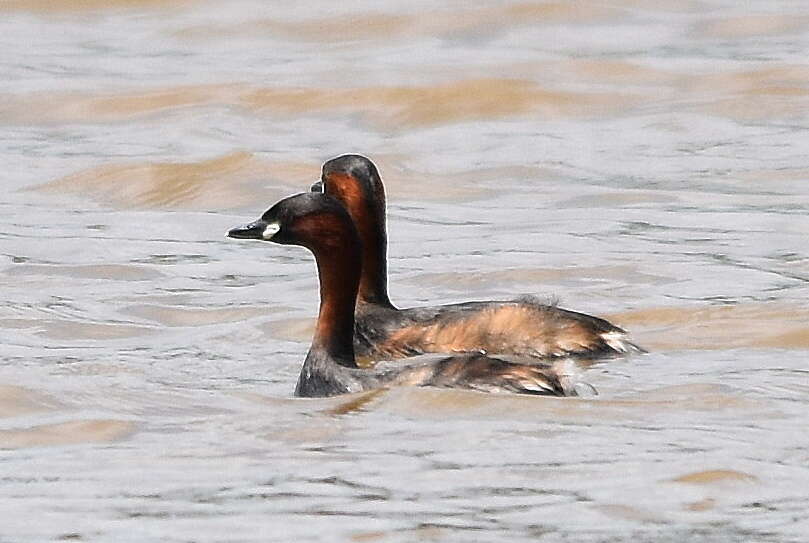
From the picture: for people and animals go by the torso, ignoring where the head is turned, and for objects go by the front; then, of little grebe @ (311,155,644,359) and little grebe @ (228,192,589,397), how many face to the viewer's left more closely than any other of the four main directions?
2

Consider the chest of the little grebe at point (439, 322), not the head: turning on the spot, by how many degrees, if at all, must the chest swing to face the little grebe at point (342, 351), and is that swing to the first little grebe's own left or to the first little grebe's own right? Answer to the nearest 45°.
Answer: approximately 45° to the first little grebe's own left

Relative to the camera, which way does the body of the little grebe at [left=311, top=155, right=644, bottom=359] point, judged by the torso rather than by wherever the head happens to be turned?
to the viewer's left

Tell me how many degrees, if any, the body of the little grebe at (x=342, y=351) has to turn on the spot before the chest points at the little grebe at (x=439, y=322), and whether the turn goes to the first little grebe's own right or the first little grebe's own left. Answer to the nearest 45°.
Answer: approximately 135° to the first little grebe's own right

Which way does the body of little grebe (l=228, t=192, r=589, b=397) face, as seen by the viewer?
to the viewer's left
